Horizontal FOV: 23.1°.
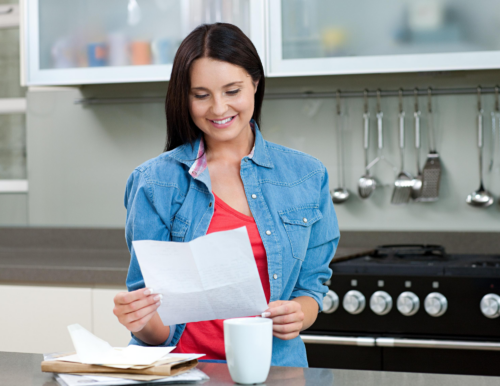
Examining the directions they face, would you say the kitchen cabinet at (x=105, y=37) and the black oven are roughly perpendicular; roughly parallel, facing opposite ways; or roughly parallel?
roughly parallel

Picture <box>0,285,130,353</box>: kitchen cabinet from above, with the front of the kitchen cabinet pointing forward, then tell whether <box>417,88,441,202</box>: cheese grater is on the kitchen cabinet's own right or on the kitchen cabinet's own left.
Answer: on the kitchen cabinet's own left

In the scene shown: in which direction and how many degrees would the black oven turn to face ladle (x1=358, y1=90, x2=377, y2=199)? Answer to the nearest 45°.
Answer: approximately 180°

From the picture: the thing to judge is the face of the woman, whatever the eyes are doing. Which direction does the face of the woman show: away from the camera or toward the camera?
toward the camera

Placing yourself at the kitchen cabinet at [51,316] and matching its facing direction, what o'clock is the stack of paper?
The stack of paper is roughly at 12 o'clock from the kitchen cabinet.

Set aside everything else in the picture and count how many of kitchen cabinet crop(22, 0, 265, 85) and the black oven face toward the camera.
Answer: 2

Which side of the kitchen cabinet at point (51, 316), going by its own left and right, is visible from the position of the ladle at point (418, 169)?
left

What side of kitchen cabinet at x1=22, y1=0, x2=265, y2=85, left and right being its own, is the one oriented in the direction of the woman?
front

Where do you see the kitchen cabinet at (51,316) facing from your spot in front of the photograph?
facing the viewer

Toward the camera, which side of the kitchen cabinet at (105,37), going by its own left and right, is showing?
front

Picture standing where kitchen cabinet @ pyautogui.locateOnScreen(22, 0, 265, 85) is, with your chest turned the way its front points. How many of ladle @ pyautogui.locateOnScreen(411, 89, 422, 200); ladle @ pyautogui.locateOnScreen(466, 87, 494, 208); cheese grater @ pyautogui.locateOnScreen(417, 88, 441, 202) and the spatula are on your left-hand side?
4

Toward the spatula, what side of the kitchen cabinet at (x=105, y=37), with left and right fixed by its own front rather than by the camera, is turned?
left

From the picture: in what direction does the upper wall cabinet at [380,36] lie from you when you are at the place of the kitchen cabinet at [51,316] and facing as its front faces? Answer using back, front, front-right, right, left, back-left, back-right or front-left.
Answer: left

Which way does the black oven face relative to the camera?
toward the camera

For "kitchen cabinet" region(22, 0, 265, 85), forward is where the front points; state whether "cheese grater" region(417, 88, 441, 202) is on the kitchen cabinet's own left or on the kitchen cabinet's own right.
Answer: on the kitchen cabinet's own left
